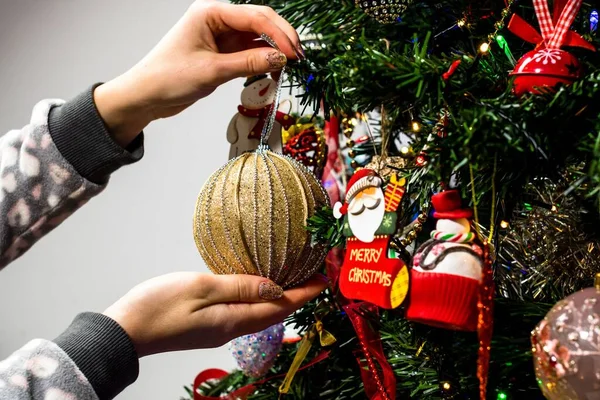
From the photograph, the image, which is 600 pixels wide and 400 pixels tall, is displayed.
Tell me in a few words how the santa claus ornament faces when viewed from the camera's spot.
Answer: facing the viewer
